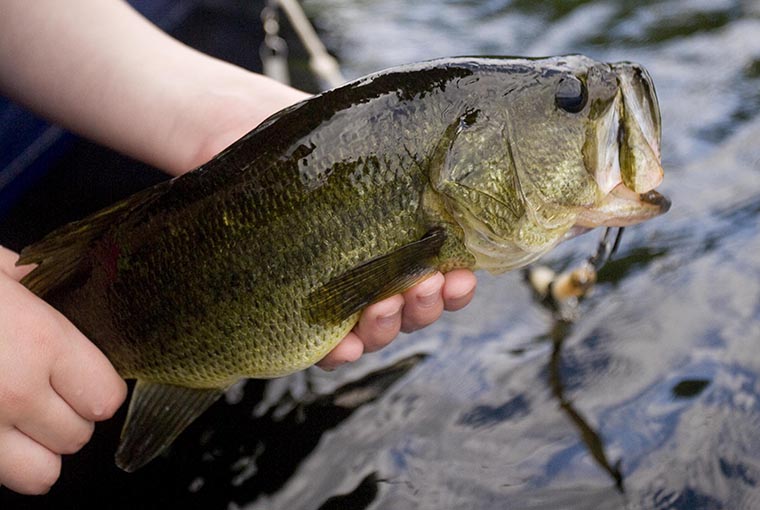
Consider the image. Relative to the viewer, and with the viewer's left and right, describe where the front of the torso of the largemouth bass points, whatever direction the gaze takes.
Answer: facing to the right of the viewer
